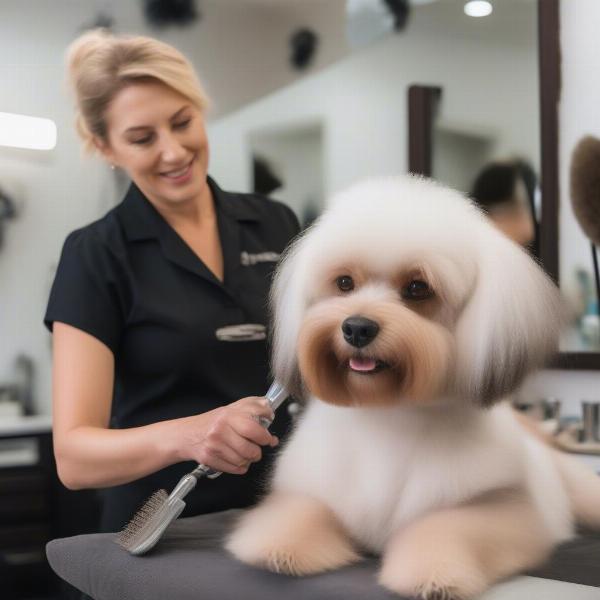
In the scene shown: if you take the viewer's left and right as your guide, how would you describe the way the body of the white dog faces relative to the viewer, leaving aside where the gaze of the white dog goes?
facing the viewer and to the left of the viewer

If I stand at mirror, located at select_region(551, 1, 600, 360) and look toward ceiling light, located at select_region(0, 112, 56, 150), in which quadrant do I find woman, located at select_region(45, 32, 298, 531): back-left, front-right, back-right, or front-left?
front-left

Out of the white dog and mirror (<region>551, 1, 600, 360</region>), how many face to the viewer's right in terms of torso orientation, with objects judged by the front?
0

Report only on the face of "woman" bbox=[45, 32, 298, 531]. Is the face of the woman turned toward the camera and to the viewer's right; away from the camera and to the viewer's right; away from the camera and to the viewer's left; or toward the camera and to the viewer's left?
toward the camera and to the viewer's right

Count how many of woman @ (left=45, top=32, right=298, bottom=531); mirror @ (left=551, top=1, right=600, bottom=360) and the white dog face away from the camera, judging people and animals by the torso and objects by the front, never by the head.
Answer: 0

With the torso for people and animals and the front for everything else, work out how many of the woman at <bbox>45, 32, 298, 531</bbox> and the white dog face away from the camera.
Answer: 0

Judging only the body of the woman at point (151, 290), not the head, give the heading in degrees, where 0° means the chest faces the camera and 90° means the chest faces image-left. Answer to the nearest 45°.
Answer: approximately 315°
